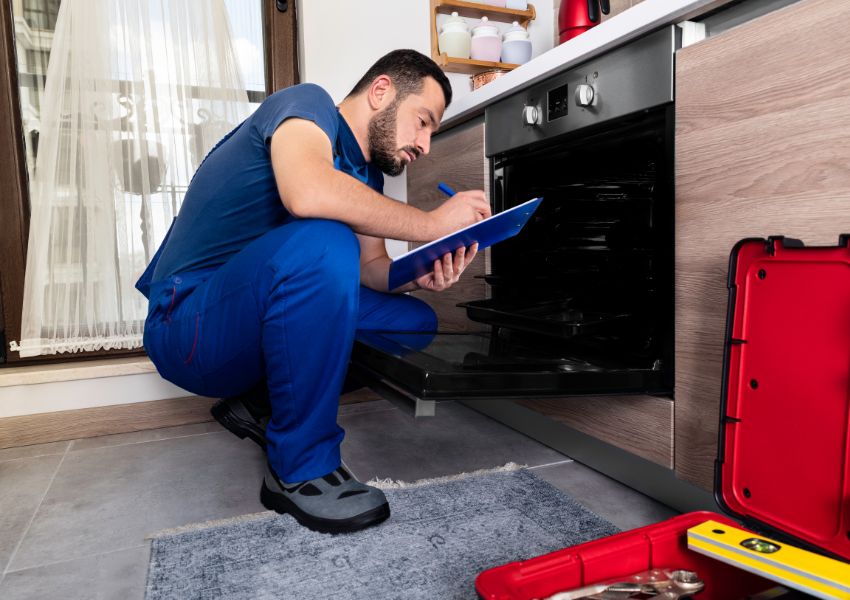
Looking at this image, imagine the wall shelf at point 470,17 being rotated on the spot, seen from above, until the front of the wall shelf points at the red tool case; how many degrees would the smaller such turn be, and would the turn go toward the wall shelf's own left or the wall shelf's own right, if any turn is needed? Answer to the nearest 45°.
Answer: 0° — it already faces it

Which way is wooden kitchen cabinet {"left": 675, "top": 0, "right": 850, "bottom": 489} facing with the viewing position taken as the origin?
facing the viewer and to the left of the viewer

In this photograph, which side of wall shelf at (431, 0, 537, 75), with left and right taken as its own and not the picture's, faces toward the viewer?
front

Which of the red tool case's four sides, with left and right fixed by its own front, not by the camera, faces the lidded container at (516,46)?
right

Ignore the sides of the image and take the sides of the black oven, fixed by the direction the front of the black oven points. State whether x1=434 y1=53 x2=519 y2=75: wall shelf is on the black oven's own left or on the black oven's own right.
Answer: on the black oven's own right

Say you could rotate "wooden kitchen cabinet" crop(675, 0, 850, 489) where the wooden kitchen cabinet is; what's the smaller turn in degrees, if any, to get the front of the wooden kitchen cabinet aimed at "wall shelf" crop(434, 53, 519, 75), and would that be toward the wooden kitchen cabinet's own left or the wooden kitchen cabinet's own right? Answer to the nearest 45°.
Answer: approximately 90° to the wooden kitchen cabinet's own right

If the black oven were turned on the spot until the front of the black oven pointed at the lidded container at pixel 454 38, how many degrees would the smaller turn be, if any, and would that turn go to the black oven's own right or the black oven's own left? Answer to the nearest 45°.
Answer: approximately 135° to the black oven's own right

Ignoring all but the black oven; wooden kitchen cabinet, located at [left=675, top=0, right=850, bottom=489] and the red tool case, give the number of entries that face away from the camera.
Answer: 0

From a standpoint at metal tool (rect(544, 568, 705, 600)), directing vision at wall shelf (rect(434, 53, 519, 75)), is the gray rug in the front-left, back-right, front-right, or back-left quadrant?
front-left

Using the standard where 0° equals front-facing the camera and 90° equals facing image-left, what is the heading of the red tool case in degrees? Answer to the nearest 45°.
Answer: approximately 45°

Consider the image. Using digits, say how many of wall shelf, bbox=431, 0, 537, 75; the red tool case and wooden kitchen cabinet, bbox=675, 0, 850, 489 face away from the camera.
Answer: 0

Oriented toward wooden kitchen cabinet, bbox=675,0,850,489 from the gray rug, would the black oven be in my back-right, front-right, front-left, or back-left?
front-left

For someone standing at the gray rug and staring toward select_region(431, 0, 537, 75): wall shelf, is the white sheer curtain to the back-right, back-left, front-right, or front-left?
front-left

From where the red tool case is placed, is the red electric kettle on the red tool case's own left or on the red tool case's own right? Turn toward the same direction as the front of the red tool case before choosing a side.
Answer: on the red tool case's own right

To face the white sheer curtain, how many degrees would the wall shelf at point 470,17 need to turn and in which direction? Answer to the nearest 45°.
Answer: approximately 90° to its right

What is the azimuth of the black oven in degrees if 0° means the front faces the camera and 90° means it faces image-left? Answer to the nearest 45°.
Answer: approximately 45°

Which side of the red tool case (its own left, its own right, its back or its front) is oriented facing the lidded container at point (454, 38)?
right
